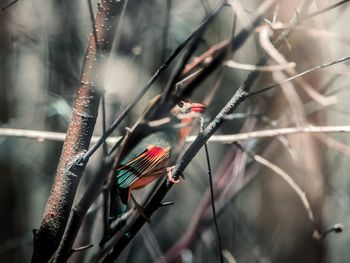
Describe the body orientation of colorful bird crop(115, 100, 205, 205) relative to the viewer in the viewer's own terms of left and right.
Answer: facing to the right of the viewer
